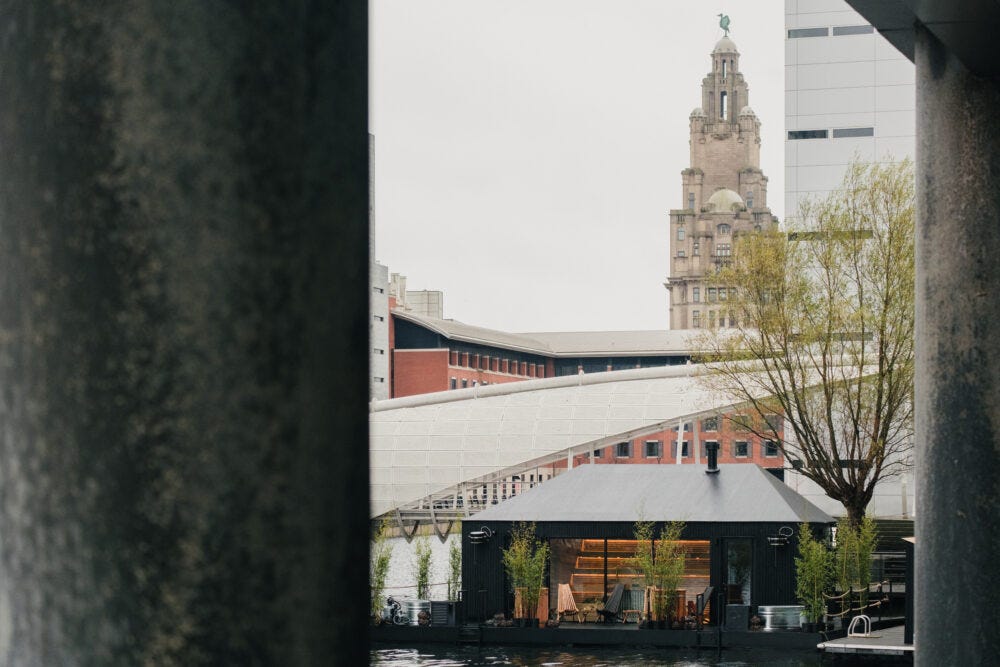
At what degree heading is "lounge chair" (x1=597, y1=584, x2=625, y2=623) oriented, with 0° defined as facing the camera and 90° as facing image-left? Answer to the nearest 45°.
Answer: approximately 45°

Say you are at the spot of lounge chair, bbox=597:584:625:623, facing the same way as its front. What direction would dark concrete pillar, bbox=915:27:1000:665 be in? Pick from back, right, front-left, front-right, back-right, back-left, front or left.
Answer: front-left

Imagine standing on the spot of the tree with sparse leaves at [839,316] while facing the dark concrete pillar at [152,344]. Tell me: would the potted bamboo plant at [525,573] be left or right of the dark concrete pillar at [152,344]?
right

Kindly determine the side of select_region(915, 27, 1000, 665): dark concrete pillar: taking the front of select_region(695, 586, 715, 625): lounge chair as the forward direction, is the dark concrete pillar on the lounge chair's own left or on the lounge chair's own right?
on the lounge chair's own left

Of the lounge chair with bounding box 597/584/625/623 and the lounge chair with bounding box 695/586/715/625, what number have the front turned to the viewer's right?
0

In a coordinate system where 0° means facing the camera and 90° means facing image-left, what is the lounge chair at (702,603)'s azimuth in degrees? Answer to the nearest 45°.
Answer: approximately 45°

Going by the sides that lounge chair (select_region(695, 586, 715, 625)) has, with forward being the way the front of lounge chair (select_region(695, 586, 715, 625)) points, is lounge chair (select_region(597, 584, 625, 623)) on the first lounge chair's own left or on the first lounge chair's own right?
on the first lounge chair's own right

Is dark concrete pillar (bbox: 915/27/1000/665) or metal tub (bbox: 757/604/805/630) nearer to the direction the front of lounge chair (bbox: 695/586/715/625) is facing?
the dark concrete pillar
